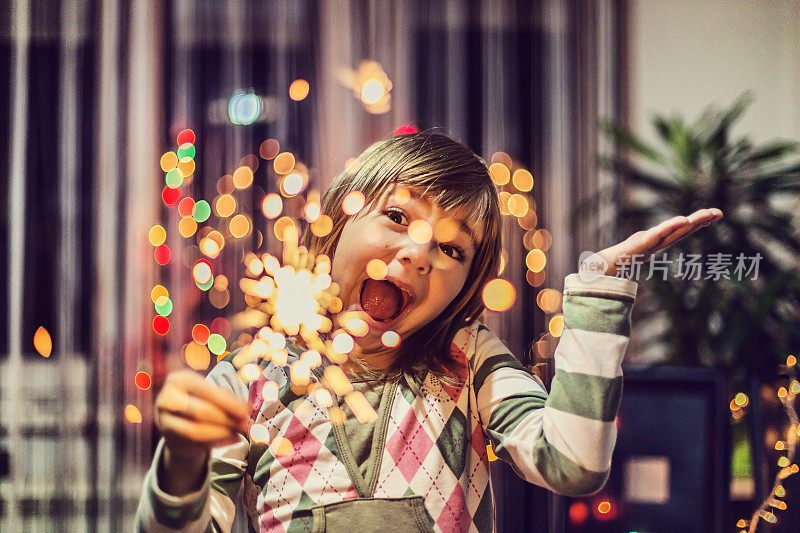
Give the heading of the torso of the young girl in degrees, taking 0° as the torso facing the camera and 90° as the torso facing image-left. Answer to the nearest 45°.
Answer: approximately 0°
